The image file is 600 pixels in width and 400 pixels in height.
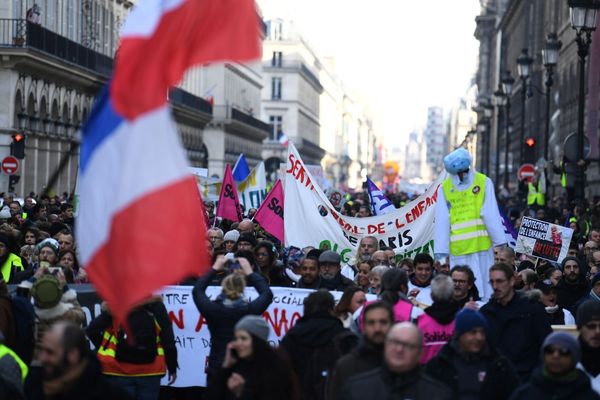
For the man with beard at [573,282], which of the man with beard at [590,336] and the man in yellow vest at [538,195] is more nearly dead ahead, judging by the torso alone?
the man with beard

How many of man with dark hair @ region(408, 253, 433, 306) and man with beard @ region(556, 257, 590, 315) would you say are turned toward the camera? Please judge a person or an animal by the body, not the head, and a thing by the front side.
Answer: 2

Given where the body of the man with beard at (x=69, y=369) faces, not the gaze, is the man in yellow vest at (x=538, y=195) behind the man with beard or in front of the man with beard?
behind

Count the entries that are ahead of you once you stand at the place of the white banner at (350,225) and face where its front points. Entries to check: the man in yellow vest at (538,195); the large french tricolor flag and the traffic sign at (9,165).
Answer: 1

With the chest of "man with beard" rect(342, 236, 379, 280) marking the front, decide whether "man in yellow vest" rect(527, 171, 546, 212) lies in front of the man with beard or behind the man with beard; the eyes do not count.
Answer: behind

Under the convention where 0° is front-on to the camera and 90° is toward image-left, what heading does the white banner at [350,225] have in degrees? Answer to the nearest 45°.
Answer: approximately 0°

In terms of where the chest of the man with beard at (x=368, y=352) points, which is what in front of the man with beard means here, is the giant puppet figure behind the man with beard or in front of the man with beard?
behind

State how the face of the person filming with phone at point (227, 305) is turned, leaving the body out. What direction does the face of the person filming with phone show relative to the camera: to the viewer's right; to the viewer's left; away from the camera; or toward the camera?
away from the camera
